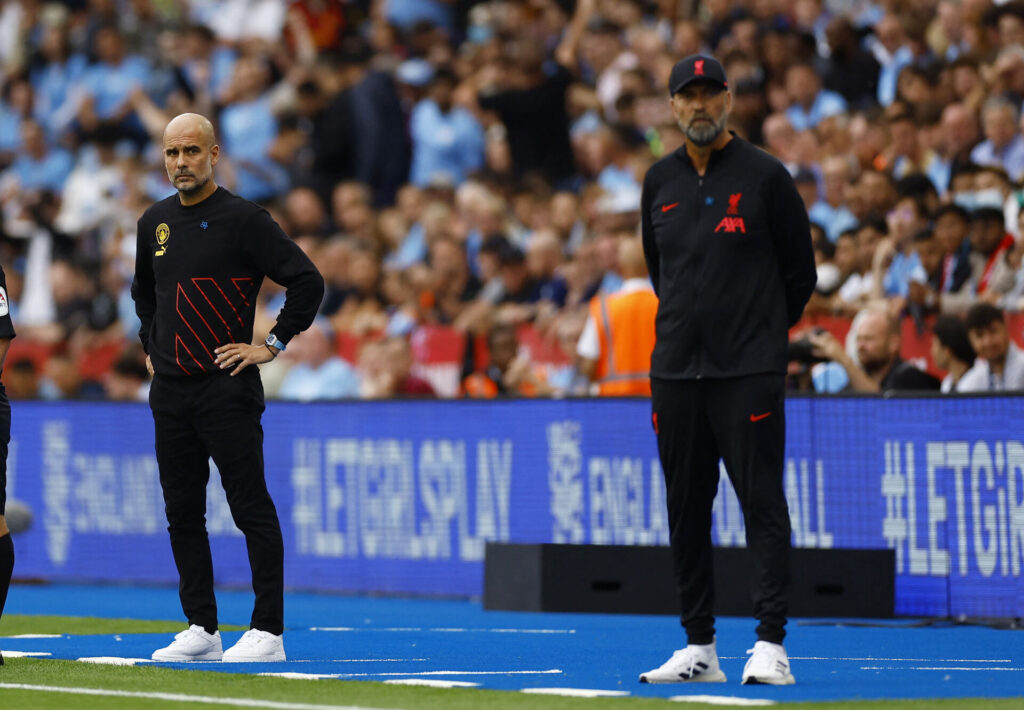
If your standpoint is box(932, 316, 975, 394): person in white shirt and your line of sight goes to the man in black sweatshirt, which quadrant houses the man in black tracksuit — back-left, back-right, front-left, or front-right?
front-left

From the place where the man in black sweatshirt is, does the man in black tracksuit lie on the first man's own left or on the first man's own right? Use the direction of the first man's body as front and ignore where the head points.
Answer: on the first man's own left

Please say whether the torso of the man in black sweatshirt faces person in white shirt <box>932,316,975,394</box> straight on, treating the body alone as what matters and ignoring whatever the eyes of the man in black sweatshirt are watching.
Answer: no

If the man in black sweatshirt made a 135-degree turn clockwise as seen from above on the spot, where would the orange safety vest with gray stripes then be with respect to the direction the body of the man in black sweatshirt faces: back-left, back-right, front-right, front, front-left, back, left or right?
front-right

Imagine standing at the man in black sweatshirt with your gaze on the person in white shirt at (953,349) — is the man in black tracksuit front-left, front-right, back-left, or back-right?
front-right

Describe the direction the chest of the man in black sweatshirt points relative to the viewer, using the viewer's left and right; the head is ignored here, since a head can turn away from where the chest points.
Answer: facing the viewer and to the left of the viewer

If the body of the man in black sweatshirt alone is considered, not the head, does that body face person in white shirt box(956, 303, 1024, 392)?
no

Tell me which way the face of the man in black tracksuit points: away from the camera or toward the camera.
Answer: toward the camera
